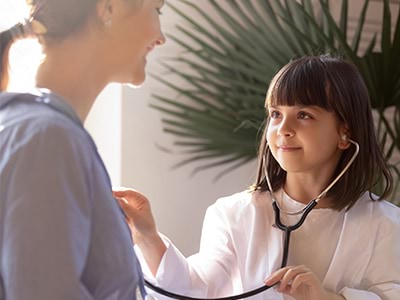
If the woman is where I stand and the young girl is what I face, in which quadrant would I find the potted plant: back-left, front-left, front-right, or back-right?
front-left

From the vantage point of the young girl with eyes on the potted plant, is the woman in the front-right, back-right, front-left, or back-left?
back-left

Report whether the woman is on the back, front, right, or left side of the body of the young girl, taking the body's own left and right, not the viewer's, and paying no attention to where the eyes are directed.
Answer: front

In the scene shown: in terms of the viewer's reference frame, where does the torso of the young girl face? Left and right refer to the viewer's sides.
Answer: facing the viewer and to the left of the viewer

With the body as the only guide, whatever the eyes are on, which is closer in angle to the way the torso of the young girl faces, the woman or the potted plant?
the woman

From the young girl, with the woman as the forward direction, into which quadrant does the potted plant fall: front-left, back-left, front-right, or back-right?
back-right

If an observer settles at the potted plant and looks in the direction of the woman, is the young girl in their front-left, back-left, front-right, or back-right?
front-left

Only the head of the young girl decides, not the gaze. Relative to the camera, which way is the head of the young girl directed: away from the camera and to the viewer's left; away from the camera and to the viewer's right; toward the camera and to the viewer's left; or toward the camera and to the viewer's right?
toward the camera and to the viewer's left

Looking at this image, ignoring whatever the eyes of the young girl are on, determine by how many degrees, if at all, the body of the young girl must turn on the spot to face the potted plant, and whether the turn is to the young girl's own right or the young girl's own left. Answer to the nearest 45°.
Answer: approximately 135° to the young girl's own right
